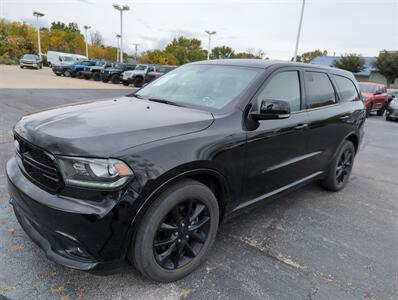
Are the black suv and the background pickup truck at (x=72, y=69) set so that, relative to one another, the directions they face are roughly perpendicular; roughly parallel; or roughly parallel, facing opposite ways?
roughly parallel

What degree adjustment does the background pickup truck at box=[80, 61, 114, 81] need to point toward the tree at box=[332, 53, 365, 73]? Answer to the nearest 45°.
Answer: approximately 135° to its left

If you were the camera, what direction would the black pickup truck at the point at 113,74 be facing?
facing the viewer and to the left of the viewer

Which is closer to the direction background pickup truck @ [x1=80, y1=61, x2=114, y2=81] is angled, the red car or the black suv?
the black suv

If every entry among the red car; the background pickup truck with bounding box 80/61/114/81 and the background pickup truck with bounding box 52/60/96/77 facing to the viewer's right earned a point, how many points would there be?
0

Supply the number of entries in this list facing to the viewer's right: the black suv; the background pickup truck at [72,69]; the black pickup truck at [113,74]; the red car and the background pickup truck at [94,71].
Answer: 0

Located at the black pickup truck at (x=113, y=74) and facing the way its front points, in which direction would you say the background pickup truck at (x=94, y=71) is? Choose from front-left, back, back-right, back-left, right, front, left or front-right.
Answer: right

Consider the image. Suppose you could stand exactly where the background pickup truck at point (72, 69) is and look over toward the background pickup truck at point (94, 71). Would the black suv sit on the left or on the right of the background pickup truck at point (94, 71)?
right

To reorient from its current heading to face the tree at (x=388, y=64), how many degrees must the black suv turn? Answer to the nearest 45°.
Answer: approximately 180°

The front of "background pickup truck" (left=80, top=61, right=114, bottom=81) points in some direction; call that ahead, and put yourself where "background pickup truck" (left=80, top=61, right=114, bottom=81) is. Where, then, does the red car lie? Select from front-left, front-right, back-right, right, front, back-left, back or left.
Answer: left

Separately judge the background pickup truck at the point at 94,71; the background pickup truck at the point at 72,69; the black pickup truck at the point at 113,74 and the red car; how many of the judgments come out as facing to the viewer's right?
0

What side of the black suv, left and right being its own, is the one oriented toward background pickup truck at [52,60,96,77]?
right

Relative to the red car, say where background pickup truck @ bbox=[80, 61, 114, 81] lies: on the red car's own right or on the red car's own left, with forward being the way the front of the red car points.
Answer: on the red car's own right

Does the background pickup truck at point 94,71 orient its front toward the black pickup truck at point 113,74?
no

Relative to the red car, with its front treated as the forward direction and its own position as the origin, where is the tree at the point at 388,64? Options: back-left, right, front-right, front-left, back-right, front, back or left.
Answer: back-right

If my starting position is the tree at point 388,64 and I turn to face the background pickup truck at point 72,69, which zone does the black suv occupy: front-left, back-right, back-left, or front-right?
front-left

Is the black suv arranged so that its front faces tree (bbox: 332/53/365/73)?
no

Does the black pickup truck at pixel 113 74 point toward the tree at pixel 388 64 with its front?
no
